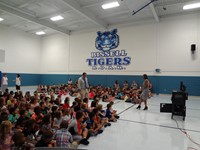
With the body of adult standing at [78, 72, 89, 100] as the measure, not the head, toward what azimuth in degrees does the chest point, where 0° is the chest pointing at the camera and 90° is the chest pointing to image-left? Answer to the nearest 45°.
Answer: approximately 315°

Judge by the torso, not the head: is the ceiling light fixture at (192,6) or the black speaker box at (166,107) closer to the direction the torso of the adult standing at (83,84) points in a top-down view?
the black speaker box

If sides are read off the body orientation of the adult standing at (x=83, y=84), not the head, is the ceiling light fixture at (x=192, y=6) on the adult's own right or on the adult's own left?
on the adult's own left
